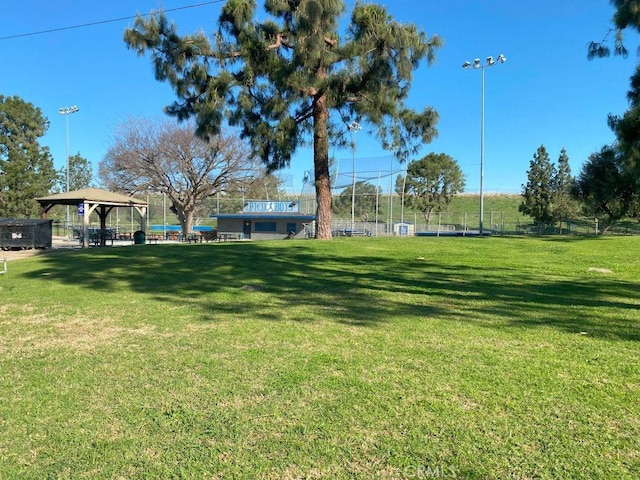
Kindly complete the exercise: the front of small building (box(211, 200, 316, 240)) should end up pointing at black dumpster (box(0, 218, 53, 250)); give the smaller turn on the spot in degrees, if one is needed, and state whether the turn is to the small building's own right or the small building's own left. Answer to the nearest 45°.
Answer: approximately 45° to the small building's own right

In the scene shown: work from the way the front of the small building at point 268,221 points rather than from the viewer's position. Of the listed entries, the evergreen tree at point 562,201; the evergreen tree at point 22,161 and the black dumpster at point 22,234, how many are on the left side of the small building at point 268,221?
1

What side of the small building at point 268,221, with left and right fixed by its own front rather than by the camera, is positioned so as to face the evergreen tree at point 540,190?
left

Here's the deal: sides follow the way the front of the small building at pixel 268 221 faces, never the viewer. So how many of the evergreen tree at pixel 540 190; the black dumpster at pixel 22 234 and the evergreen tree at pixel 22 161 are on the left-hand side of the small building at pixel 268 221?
1

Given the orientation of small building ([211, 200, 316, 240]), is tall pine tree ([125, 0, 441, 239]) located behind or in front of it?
in front

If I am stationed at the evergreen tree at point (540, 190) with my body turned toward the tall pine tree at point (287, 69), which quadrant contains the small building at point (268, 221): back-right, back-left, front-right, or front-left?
front-right

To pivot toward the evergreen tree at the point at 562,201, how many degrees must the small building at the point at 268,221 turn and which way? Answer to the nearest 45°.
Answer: approximately 90° to its left

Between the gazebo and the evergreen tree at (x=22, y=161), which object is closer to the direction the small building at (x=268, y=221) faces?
the gazebo

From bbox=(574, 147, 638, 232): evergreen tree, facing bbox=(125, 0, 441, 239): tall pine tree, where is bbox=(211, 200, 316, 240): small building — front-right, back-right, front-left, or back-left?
front-right

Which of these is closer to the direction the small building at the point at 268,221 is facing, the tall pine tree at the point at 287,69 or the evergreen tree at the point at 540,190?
the tall pine tree

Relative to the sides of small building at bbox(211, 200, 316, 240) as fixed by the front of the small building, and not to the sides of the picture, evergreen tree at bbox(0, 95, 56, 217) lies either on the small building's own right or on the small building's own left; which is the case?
on the small building's own right

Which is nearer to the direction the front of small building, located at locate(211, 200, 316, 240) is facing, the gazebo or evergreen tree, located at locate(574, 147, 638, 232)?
the gazebo

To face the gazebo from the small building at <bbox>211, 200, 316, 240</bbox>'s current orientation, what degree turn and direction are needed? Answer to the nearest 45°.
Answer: approximately 45° to its right

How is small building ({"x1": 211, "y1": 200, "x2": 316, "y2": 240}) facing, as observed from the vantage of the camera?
facing the viewer

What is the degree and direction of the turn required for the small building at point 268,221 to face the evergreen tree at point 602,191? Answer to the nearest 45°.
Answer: approximately 90° to its left
